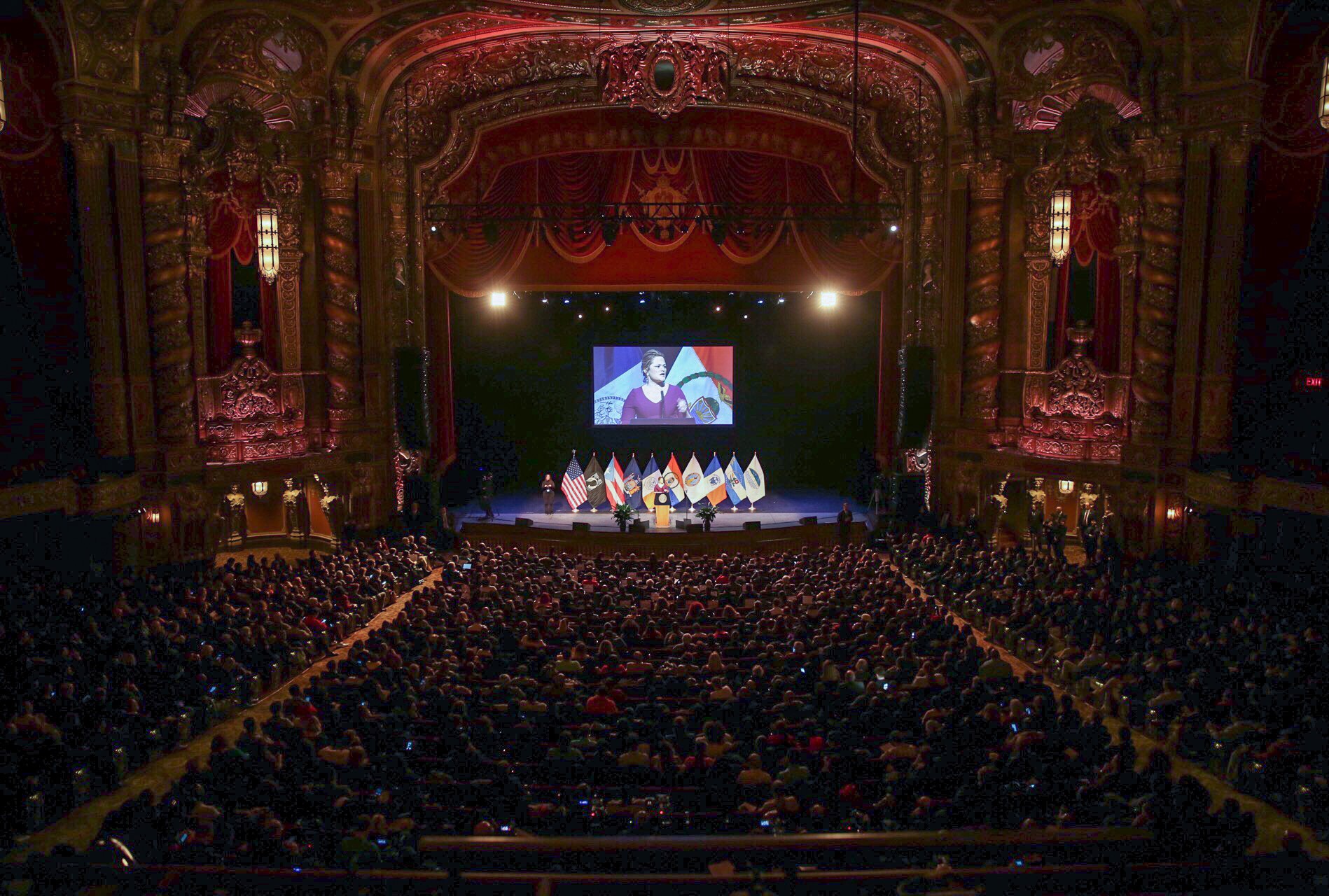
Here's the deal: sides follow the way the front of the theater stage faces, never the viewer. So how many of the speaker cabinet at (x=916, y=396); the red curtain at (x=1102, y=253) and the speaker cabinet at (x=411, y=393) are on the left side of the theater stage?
2

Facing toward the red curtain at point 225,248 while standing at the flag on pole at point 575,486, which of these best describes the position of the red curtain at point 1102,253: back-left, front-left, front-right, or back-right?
back-left

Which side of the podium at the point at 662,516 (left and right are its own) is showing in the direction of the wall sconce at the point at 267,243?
right

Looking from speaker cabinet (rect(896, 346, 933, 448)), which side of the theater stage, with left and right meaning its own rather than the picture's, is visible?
left

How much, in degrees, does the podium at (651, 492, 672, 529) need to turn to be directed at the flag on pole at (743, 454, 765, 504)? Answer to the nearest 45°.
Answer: approximately 135° to its left

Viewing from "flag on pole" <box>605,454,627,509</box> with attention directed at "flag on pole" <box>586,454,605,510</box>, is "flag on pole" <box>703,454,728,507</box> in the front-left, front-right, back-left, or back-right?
back-right

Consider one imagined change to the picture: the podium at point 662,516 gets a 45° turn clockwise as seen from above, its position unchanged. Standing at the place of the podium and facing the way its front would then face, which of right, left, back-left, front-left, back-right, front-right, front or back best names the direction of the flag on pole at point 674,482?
back-right

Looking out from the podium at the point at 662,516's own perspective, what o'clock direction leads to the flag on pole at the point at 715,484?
The flag on pole is roughly at 7 o'clock from the podium.

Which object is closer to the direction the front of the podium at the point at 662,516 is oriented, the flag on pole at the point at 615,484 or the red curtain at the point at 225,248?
the red curtain

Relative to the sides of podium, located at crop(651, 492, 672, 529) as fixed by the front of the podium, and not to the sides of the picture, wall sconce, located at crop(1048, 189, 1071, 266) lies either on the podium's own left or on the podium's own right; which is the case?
on the podium's own left

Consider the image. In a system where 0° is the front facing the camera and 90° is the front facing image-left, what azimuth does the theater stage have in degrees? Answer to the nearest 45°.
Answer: approximately 0°

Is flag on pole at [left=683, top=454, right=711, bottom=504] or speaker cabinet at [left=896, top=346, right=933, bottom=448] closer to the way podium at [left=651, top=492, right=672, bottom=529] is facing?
the speaker cabinet
